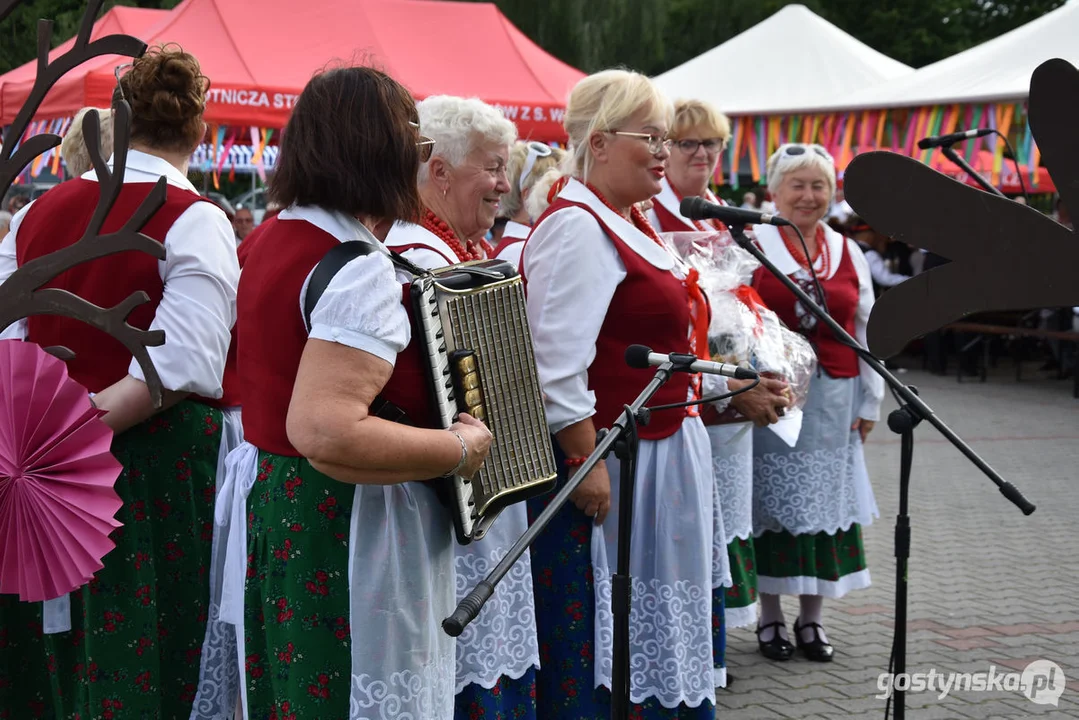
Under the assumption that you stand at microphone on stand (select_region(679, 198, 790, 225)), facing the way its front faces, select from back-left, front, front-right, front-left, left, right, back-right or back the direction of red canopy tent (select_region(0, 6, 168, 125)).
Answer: front-right

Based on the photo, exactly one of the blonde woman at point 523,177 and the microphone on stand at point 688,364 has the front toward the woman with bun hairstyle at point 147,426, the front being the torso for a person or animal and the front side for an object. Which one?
the microphone on stand

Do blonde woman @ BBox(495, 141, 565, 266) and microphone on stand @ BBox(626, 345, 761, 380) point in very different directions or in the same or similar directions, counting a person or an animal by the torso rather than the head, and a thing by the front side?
very different directions

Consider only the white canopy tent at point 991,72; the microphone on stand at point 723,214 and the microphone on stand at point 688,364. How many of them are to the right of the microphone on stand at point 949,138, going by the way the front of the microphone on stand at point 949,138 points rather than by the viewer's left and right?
1

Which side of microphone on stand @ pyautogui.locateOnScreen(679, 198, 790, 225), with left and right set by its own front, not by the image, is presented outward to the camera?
left

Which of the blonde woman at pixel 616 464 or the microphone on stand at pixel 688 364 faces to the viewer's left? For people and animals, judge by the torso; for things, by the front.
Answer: the microphone on stand

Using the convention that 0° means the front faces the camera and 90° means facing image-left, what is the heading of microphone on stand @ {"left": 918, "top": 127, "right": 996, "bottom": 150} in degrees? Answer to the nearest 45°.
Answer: approximately 90°
